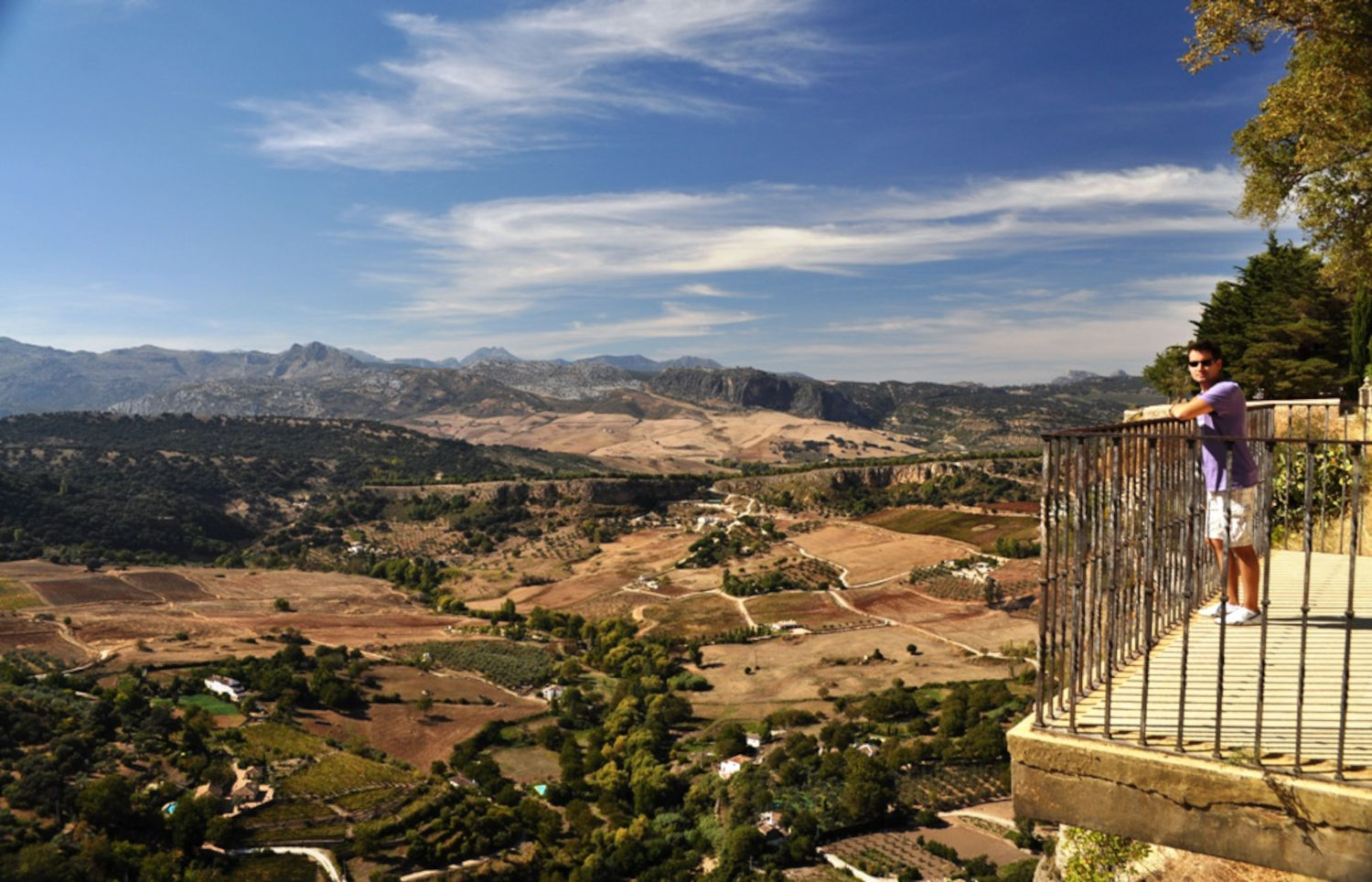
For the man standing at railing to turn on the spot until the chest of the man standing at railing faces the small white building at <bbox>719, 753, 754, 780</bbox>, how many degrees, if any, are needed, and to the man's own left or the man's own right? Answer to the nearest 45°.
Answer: approximately 45° to the man's own right

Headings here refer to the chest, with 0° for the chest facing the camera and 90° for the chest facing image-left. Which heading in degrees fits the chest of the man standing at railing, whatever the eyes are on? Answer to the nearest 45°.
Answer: approximately 90°

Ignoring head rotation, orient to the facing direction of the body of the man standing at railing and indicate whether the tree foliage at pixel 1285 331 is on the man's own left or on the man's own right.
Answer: on the man's own right
